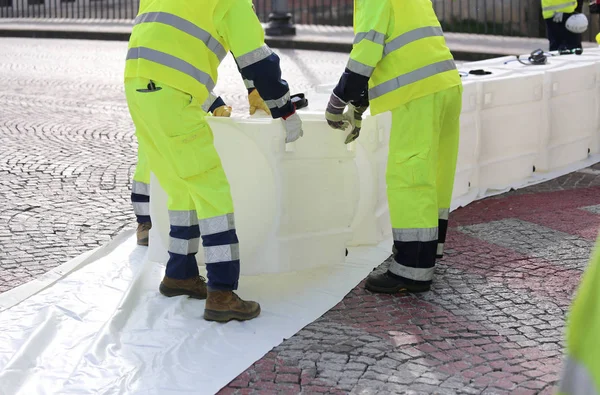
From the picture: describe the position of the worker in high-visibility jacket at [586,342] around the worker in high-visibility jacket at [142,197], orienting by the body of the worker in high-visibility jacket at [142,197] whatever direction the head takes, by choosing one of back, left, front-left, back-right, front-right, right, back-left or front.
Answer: right

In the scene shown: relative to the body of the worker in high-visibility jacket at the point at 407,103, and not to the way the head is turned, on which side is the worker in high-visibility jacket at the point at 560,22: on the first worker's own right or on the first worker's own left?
on the first worker's own right
